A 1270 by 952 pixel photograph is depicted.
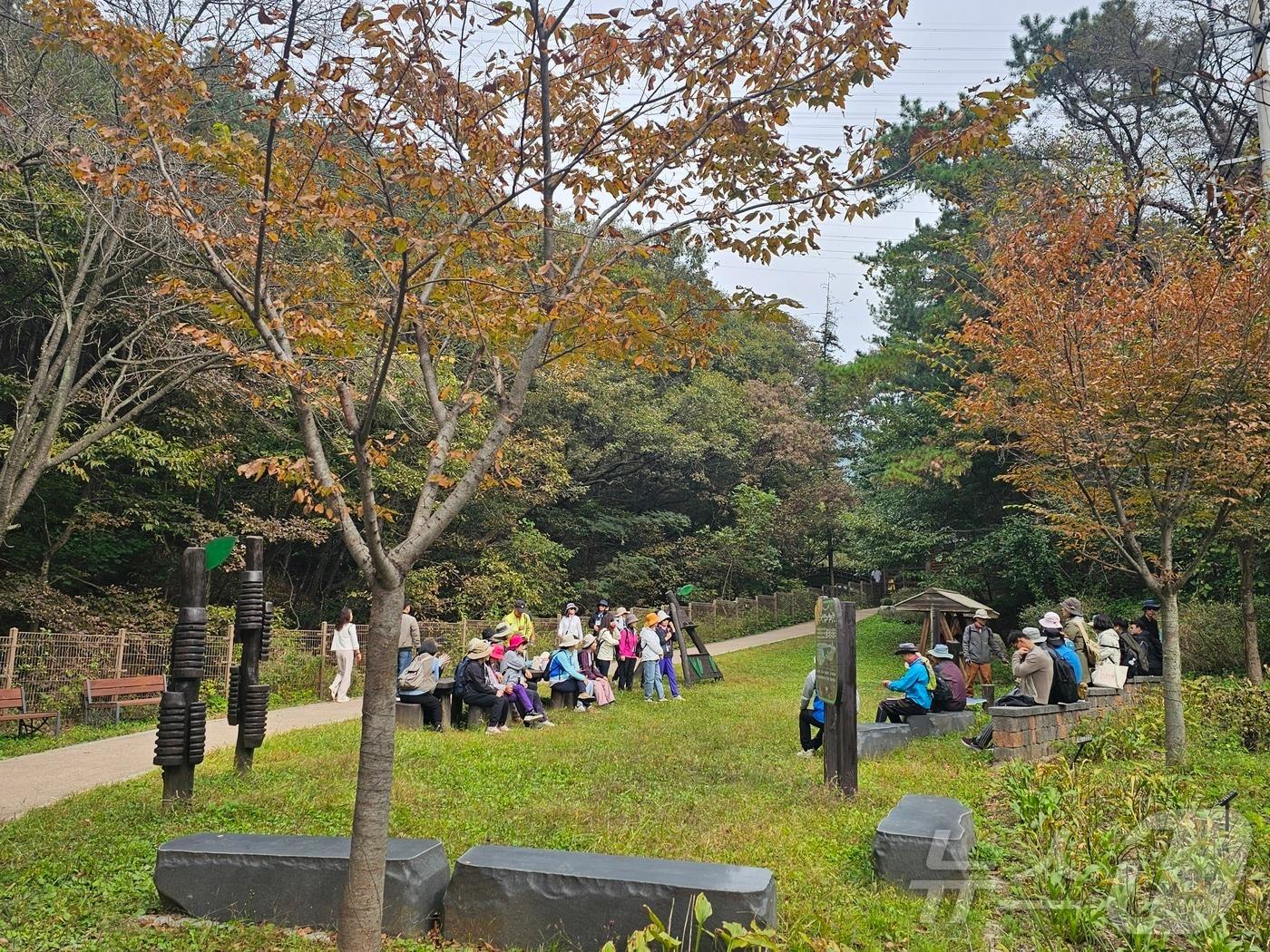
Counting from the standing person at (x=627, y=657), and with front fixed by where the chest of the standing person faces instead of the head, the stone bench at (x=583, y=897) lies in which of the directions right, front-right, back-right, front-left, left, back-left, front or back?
front-right

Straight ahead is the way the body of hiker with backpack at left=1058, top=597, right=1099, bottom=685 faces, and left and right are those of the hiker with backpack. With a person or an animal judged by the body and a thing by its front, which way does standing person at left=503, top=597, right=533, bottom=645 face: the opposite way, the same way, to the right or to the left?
to the left

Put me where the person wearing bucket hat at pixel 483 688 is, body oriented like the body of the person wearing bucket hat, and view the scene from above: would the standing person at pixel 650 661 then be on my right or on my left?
on my left

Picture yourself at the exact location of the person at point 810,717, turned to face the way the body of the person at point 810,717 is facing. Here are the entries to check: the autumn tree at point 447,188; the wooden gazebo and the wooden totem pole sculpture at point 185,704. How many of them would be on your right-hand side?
1

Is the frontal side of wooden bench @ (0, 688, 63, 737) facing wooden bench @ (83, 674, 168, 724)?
no

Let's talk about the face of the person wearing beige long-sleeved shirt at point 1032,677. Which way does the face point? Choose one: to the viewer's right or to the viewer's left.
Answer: to the viewer's left

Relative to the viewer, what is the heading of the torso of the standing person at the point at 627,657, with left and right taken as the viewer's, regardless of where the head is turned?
facing the viewer and to the right of the viewer

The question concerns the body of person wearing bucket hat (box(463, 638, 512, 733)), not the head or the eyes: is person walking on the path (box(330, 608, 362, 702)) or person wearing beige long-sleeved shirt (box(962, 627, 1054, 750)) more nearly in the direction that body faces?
the person wearing beige long-sleeved shirt

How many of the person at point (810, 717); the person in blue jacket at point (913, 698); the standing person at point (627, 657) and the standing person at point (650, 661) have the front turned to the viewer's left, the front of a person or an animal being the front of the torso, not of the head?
2
